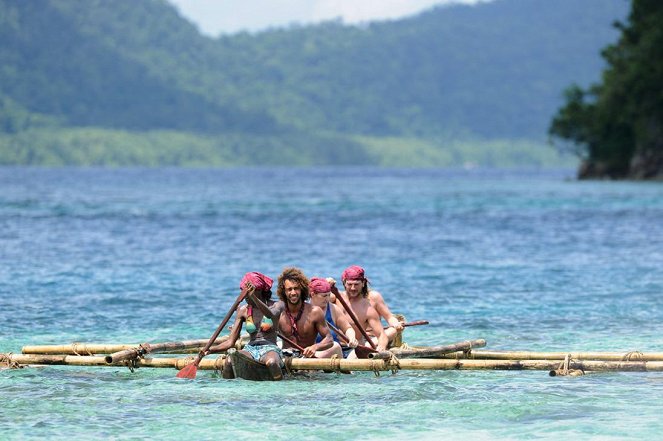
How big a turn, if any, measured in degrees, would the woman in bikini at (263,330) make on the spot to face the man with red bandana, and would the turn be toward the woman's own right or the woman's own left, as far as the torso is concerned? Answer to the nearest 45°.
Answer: approximately 180°

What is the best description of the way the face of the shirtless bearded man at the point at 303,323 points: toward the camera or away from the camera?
toward the camera

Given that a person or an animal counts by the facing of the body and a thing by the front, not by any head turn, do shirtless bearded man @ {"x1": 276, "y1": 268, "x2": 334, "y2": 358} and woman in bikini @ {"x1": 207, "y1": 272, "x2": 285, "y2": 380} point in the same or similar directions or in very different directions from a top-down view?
same or similar directions

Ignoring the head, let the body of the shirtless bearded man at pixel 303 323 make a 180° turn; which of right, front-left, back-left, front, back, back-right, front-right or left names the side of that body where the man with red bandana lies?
front

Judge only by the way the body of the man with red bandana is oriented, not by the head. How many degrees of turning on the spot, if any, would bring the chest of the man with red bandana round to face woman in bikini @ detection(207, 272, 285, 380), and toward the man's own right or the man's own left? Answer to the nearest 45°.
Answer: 0° — they already face them

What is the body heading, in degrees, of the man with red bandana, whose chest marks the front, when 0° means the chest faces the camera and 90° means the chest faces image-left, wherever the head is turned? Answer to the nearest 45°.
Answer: approximately 45°

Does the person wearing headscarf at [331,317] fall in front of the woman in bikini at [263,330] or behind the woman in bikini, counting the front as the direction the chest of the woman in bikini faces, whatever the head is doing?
behind

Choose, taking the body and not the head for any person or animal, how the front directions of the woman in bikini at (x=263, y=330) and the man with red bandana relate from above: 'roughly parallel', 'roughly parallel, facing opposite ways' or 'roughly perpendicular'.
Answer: roughly parallel

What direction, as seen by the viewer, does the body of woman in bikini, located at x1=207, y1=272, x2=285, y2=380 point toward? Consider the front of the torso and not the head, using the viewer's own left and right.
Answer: facing the viewer and to the left of the viewer

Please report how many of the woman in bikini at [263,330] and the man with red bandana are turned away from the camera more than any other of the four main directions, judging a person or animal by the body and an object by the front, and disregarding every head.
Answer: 0

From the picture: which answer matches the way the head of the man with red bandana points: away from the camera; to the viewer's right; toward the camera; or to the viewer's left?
toward the camera
